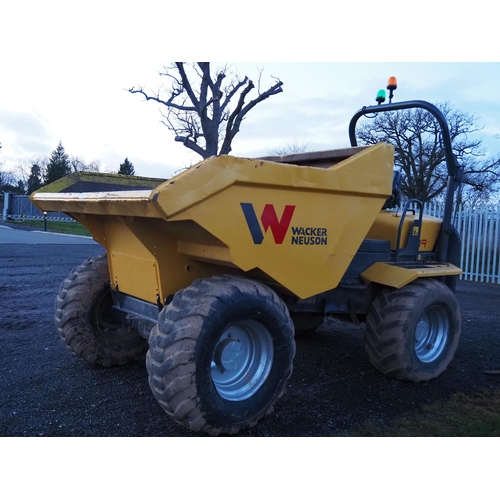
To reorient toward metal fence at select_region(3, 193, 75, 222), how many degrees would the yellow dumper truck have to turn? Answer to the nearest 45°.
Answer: approximately 90° to its right

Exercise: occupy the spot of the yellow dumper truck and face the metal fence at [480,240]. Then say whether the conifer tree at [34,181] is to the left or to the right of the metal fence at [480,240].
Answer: left

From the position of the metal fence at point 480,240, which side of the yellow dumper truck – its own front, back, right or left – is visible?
back

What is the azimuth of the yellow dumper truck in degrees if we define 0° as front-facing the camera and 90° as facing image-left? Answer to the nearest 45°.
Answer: approximately 45°

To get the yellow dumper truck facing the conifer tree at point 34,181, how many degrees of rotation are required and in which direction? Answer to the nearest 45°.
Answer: approximately 90° to its right
